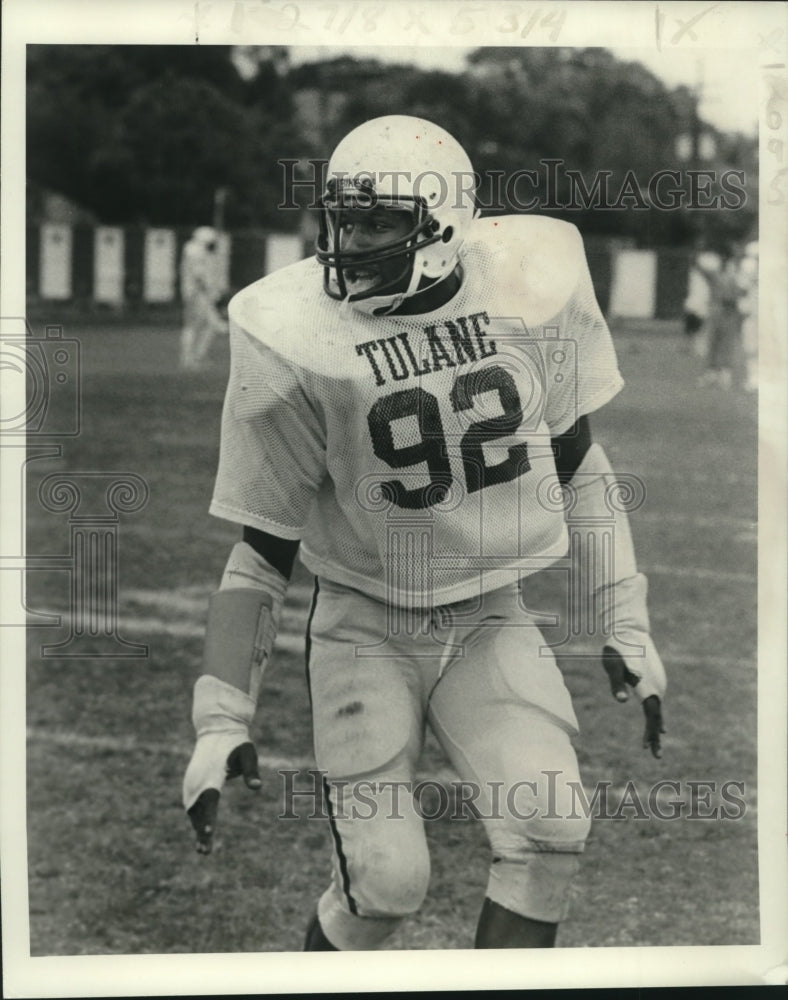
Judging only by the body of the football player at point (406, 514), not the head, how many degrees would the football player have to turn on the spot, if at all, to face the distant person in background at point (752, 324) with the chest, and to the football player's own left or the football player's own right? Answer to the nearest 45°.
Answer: approximately 135° to the football player's own left

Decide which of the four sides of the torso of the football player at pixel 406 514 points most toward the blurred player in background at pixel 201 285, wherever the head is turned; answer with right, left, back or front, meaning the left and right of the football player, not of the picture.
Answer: back

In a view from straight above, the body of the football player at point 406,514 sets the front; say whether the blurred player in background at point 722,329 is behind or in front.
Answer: behind

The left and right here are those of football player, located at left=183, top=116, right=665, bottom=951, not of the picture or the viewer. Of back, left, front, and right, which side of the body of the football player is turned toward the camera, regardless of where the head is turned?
front

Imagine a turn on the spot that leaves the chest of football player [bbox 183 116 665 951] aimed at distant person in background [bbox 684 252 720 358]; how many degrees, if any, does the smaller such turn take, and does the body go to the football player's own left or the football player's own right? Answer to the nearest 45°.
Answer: approximately 180°
